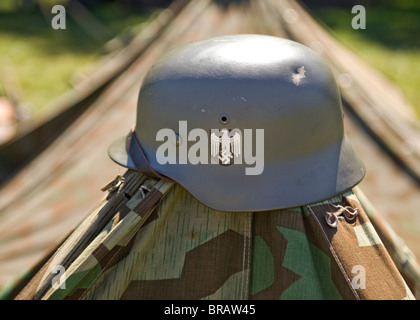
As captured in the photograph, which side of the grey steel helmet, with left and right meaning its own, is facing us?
left
